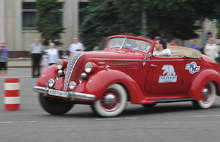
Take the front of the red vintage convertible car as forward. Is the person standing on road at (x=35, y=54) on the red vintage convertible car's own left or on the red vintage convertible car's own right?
on the red vintage convertible car's own right

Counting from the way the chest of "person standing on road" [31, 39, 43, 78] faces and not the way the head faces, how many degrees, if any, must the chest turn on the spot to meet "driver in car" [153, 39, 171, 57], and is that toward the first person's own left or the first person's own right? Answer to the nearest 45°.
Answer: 0° — they already face them

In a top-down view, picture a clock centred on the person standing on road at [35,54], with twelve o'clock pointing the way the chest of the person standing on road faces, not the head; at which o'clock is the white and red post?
The white and red post is roughly at 12 o'clock from the person standing on road.

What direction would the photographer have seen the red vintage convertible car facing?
facing the viewer and to the left of the viewer

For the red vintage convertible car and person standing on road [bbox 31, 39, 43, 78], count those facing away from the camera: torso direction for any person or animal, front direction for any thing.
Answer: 0

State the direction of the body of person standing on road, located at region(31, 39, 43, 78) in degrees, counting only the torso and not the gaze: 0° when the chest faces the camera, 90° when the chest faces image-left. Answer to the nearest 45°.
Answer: approximately 0°

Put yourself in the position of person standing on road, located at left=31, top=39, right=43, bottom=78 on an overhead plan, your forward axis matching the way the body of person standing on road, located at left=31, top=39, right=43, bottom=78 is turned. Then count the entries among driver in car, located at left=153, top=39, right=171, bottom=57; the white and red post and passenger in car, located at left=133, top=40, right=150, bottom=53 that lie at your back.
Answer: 0

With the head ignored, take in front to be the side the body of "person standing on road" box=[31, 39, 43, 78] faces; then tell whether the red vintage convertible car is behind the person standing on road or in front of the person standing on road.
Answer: in front

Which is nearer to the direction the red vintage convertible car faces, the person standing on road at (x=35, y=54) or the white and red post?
the white and red post
